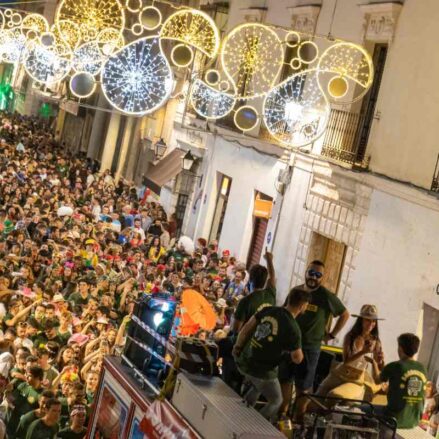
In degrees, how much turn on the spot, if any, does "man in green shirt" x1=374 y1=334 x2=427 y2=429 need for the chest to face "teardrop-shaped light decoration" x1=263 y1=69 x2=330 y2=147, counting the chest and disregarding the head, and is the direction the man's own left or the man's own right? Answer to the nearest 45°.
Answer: approximately 45° to the man's own right

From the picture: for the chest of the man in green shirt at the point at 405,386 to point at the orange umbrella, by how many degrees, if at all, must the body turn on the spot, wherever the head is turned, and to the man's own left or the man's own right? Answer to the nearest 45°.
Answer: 0° — they already face it

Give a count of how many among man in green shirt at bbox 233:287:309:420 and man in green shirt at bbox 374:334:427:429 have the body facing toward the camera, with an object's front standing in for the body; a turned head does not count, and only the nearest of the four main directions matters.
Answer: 0

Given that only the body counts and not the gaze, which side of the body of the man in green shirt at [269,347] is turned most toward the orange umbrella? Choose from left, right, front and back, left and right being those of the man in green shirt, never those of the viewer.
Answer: left

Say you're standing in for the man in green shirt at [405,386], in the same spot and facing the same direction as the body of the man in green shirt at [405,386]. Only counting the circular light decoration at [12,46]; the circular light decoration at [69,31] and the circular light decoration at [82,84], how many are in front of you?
3

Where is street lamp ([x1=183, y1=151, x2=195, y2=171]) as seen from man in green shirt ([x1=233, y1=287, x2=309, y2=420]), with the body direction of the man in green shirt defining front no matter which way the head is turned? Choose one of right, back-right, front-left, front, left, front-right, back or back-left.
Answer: front-left

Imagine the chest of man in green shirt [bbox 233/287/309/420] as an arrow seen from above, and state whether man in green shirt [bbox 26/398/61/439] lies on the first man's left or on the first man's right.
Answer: on the first man's left

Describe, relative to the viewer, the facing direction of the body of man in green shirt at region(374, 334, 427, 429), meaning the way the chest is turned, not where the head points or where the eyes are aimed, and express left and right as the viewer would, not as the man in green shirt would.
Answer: facing away from the viewer and to the left of the viewer

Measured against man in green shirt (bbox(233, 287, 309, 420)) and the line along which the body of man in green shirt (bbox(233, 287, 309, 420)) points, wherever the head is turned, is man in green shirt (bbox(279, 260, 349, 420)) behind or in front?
in front

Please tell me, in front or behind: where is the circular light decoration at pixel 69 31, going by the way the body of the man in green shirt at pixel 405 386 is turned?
in front

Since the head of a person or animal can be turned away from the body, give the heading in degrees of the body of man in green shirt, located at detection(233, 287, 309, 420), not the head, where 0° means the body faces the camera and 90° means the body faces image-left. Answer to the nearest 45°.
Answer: approximately 225°

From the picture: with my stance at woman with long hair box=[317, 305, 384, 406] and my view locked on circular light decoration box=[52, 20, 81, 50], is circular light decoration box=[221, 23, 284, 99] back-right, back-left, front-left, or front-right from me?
front-right
